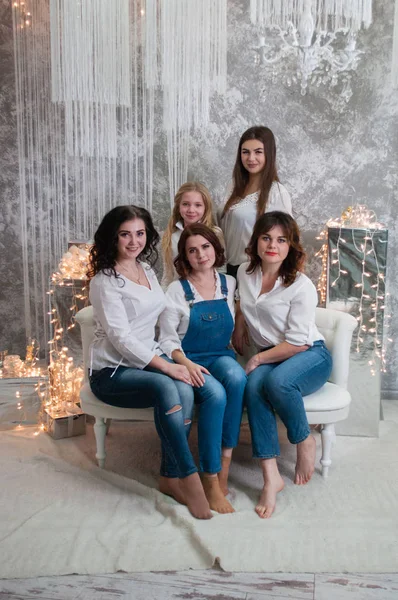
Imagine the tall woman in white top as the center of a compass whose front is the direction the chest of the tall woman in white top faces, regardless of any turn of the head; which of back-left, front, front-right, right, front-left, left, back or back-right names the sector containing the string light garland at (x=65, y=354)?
front-right

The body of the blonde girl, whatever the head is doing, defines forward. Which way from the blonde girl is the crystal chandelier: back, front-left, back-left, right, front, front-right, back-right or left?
back-left

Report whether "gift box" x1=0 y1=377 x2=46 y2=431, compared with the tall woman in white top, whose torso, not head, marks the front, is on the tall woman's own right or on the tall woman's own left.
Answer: on the tall woman's own right
